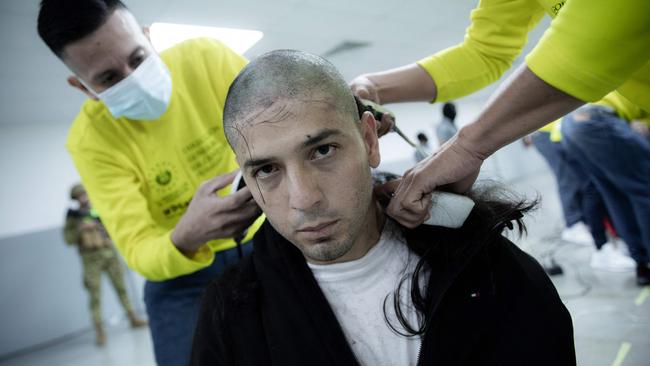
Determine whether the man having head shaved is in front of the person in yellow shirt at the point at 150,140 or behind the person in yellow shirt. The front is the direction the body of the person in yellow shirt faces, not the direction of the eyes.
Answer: in front

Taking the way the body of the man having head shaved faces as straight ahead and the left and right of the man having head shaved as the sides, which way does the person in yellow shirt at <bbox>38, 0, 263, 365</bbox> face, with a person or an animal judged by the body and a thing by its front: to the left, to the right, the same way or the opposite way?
to the left

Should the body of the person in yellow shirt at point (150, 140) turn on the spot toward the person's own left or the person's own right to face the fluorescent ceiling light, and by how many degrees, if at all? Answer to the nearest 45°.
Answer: approximately 135° to the person's own left

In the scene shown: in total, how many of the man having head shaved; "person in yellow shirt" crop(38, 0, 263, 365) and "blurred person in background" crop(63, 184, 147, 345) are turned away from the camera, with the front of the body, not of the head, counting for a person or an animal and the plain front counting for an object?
0

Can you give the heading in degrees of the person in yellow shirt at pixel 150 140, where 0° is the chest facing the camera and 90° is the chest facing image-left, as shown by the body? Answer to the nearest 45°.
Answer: approximately 315°

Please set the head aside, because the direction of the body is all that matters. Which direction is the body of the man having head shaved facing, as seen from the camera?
toward the camera

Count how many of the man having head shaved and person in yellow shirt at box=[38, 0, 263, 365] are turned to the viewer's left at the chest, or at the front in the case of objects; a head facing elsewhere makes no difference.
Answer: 0

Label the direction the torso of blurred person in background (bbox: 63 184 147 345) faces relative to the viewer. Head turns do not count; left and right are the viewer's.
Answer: facing the viewer and to the right of the viewer

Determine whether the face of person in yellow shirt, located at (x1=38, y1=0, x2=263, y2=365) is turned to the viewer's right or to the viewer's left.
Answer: to the viewer's right
